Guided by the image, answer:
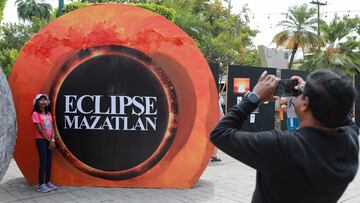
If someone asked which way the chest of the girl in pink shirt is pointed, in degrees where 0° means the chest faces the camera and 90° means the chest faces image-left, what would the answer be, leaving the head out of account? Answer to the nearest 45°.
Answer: approximately 315°

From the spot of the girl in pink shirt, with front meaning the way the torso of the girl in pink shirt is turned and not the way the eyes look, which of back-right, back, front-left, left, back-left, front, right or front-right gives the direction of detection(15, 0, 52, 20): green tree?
back-left

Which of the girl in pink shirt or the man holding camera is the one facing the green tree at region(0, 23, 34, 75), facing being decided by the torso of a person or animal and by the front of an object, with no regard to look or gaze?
the man holding camera

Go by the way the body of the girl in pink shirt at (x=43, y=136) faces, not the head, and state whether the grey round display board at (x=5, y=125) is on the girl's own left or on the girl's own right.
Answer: on the girl's own right

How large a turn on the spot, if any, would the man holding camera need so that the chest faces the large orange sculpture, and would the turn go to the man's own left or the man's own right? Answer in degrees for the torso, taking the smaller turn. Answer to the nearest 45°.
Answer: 0° — they already face it

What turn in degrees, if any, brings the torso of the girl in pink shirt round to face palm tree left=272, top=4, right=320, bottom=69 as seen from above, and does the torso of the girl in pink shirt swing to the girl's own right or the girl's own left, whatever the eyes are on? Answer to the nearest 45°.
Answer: approximately 90° to the girl's own left

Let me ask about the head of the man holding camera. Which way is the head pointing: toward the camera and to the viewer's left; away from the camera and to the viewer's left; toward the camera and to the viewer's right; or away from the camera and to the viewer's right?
away from the camera and to the viewer's left

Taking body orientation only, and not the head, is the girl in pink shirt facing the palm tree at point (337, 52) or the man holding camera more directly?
the man holding camera

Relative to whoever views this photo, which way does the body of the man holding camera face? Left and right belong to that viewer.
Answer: facing away from the viewer and to the left of the viewer

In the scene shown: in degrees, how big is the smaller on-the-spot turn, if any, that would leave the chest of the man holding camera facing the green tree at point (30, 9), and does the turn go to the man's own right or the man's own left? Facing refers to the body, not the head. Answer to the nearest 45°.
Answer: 0° — they already face it

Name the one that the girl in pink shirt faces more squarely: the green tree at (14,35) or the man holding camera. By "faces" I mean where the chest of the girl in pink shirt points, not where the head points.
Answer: the man holding camera

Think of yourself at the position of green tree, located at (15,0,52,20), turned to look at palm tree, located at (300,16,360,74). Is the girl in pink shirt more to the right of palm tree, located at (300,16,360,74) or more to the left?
right

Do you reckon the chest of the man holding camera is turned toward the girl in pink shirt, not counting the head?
yes
